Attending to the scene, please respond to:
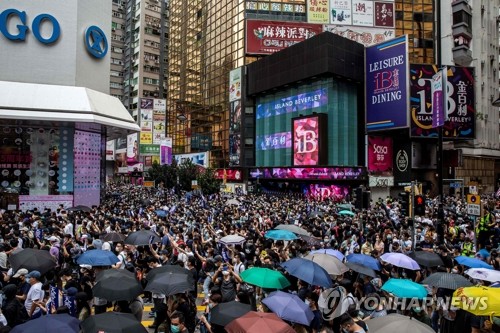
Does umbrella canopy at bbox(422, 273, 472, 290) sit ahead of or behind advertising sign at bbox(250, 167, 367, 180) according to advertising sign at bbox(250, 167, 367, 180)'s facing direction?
ahead

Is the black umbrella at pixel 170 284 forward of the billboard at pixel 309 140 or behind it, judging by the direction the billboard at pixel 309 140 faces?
forward

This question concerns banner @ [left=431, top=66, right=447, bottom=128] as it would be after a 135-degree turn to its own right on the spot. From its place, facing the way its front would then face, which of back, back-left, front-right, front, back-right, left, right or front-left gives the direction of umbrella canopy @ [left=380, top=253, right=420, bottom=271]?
back

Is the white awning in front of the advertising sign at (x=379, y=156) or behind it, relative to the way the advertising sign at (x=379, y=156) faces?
in front

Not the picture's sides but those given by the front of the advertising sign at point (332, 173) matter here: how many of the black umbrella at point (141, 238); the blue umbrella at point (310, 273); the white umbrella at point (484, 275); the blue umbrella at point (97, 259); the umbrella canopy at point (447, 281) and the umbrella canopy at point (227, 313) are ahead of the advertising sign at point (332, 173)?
6

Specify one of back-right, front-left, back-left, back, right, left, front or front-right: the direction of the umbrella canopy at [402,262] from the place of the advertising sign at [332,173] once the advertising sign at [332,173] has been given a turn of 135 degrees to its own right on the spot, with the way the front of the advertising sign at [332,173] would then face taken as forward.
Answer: back-left

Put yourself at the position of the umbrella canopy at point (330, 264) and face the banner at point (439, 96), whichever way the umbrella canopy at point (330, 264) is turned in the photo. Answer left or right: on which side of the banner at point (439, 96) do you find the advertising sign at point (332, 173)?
left

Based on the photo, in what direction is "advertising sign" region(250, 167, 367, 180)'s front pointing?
toward the camera

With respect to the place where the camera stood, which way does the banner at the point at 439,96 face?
facing the viewer and to the left of the viewer

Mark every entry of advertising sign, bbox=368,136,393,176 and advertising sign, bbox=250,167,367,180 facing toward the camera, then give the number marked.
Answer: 2

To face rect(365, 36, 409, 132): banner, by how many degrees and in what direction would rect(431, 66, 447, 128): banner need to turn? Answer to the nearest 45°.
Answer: approximately 135° to its right

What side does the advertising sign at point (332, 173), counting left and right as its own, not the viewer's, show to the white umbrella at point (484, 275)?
front

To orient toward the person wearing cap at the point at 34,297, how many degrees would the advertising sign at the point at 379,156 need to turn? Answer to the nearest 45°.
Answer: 0° — it already faces them

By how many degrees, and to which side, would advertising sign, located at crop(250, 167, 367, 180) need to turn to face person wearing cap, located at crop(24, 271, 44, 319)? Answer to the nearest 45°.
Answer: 0° — it already faces them
